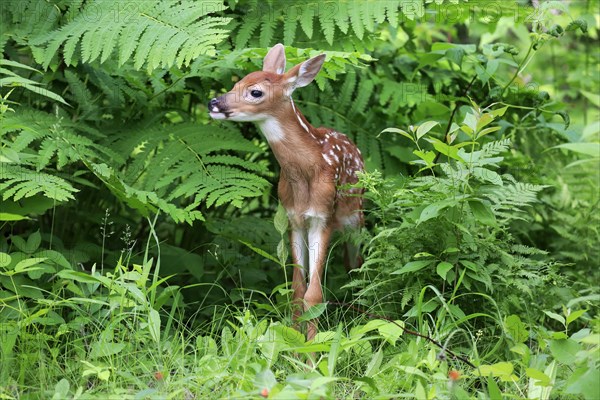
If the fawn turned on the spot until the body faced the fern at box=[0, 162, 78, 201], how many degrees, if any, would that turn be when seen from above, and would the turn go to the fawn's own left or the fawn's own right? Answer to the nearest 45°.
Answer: approximately 45° to the fawn's own right

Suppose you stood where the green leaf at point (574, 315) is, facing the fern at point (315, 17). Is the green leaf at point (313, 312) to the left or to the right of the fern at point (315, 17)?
left

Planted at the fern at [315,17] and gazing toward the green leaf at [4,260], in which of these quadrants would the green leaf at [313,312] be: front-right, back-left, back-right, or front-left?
front-left

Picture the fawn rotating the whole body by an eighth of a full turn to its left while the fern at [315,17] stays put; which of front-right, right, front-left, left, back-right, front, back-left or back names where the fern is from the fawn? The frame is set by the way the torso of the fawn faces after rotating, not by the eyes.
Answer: back

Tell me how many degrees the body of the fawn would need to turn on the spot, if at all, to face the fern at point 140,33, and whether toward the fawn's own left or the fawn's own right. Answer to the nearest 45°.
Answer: approximately 90° to the fawn's own right

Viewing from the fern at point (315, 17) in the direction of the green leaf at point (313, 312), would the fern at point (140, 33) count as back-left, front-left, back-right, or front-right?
front-right

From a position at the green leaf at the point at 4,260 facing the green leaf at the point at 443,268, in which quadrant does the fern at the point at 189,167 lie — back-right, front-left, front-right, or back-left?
front-left

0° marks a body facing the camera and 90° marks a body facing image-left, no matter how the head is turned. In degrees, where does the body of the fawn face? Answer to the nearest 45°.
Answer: approximately 45°

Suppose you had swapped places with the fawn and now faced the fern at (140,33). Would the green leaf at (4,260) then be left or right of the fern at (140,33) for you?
left

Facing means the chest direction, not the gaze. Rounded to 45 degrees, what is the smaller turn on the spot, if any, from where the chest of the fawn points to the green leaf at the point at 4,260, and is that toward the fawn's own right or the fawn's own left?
approximately 45° to the fawn's own right

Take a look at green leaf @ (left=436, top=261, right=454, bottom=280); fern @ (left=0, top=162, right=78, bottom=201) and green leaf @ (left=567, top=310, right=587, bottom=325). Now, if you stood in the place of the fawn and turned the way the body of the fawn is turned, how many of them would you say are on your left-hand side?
2

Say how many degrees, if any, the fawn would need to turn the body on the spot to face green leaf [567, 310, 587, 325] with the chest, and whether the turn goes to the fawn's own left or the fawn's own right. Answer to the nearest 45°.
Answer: approximately 90° to the fawn's own left
